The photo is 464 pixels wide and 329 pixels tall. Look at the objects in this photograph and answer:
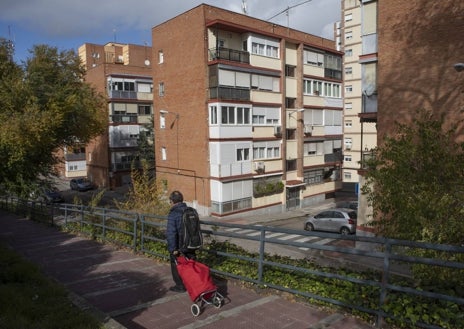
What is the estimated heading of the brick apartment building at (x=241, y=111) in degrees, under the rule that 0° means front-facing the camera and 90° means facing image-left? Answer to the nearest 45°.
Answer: approximately 315°

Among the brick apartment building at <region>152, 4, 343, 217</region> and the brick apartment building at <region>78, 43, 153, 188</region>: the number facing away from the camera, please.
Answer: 0

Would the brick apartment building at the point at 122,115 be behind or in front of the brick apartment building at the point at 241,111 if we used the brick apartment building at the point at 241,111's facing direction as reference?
behind

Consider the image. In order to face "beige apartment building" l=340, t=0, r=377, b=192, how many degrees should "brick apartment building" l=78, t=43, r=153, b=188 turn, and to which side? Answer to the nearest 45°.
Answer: approximately 45° to its left

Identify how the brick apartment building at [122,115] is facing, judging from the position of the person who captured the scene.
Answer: facing the viewer and to the right of the viewer

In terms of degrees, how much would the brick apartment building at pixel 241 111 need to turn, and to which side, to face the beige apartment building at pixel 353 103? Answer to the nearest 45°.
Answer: approximately 90° to its left

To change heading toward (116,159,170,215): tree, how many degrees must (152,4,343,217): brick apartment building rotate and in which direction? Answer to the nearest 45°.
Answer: approximately 45° to its right

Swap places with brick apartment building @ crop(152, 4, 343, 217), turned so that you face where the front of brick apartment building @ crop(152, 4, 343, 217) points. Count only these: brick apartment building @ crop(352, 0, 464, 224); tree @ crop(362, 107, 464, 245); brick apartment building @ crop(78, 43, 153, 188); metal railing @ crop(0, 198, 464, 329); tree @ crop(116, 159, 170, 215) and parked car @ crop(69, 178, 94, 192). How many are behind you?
2

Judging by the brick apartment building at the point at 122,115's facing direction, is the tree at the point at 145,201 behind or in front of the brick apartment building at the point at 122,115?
in front

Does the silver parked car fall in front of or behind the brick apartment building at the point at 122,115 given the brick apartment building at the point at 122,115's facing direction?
in front
